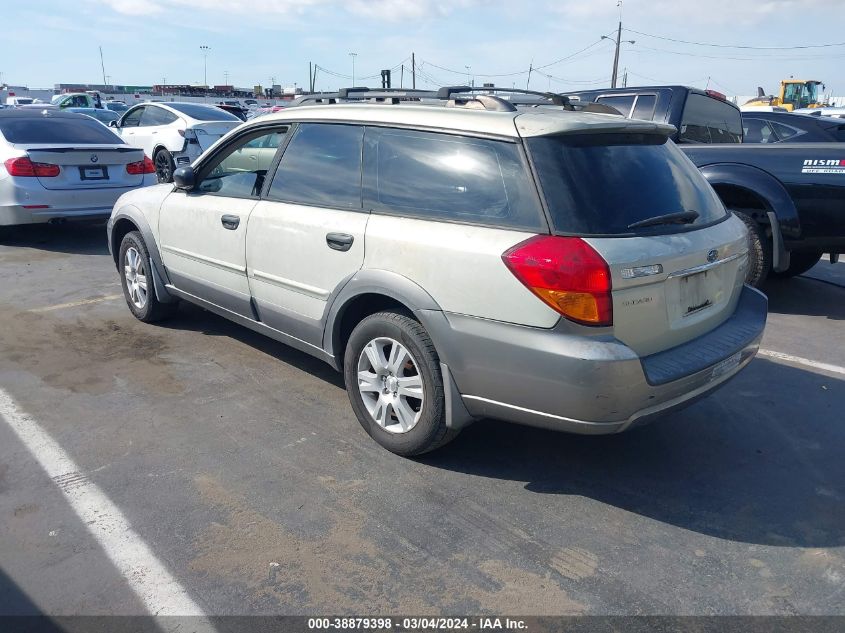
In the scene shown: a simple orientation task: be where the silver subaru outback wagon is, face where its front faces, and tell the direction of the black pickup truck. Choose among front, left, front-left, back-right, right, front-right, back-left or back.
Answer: right

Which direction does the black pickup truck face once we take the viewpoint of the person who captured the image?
facing away from the viewer and to the left of the viewer

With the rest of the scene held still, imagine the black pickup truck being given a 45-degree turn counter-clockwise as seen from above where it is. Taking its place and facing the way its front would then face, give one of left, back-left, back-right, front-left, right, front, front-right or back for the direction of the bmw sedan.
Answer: front

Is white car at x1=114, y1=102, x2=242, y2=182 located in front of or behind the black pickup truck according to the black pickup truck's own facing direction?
in front

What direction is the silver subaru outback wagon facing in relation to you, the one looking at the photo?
facing away from the viewer and to the left of the viewer

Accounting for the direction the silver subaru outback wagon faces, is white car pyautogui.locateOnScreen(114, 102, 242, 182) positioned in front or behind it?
in front

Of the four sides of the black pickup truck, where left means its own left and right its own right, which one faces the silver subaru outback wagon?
left

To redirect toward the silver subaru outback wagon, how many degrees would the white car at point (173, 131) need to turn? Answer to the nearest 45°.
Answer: approximately 135° to its left

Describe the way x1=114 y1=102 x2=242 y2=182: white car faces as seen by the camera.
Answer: facing away from the viewer and to the left of the viewer

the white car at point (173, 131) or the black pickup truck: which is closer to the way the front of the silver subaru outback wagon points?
the white car

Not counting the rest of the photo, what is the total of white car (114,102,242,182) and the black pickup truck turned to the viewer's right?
0
